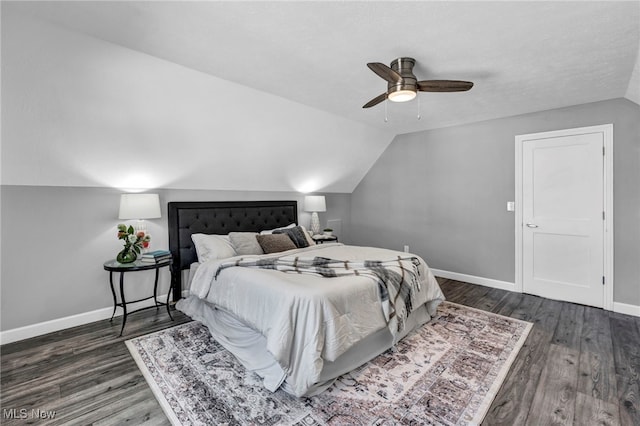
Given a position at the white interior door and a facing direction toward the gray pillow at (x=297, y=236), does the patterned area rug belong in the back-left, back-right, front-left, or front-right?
front-left

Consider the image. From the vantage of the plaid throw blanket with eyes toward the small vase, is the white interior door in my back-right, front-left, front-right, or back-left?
back-right

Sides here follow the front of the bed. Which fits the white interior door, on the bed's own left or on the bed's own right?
on the bed's own left

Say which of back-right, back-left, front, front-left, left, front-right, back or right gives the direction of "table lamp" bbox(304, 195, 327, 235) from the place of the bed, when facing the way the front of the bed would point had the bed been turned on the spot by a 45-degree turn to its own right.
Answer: back

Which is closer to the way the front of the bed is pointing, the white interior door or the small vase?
the white interior door

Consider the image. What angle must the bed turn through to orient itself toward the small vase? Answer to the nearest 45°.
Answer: approximately 135° to its right
